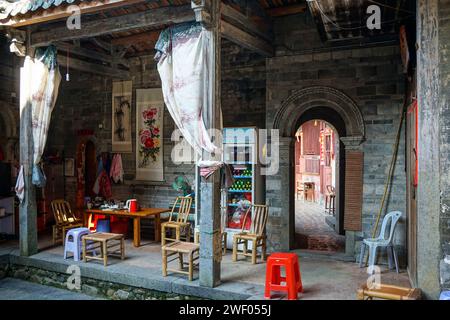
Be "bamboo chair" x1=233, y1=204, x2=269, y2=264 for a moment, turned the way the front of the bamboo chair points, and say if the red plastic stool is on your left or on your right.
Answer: on your left

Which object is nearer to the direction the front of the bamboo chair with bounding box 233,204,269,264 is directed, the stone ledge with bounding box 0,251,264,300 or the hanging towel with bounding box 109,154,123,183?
the stone ledge

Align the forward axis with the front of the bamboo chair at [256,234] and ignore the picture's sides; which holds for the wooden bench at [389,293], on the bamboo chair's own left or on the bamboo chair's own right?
on the bamboo chair's own left

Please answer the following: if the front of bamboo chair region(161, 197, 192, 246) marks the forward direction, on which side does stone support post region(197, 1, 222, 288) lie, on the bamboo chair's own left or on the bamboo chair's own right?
on the bamboo chair's own left

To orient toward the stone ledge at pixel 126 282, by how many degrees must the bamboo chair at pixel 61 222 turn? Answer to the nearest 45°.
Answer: approximately 45° to its right

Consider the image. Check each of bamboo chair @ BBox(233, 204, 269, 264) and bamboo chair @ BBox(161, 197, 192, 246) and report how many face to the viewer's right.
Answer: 0

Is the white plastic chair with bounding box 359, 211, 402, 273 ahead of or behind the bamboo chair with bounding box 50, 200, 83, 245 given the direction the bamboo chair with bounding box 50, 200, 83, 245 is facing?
ahead

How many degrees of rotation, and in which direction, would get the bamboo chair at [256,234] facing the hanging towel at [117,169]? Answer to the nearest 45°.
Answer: approximately 90° to its right

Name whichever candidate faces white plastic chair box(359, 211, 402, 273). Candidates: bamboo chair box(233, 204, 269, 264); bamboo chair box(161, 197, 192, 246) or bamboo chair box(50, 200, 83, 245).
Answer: bamboo chair box(50, 200, 83, 245)

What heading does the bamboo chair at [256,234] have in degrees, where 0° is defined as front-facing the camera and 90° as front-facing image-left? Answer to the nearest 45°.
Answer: approximately 45°

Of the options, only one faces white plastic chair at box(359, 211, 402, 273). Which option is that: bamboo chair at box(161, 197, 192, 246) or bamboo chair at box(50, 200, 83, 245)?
bamboo chair at box(50, 200, 83, 245)

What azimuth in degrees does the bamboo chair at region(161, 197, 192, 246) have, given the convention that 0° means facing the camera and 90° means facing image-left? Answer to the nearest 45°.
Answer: approximately 45°

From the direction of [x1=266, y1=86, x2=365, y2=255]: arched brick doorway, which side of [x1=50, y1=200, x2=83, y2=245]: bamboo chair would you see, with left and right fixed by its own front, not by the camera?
front
